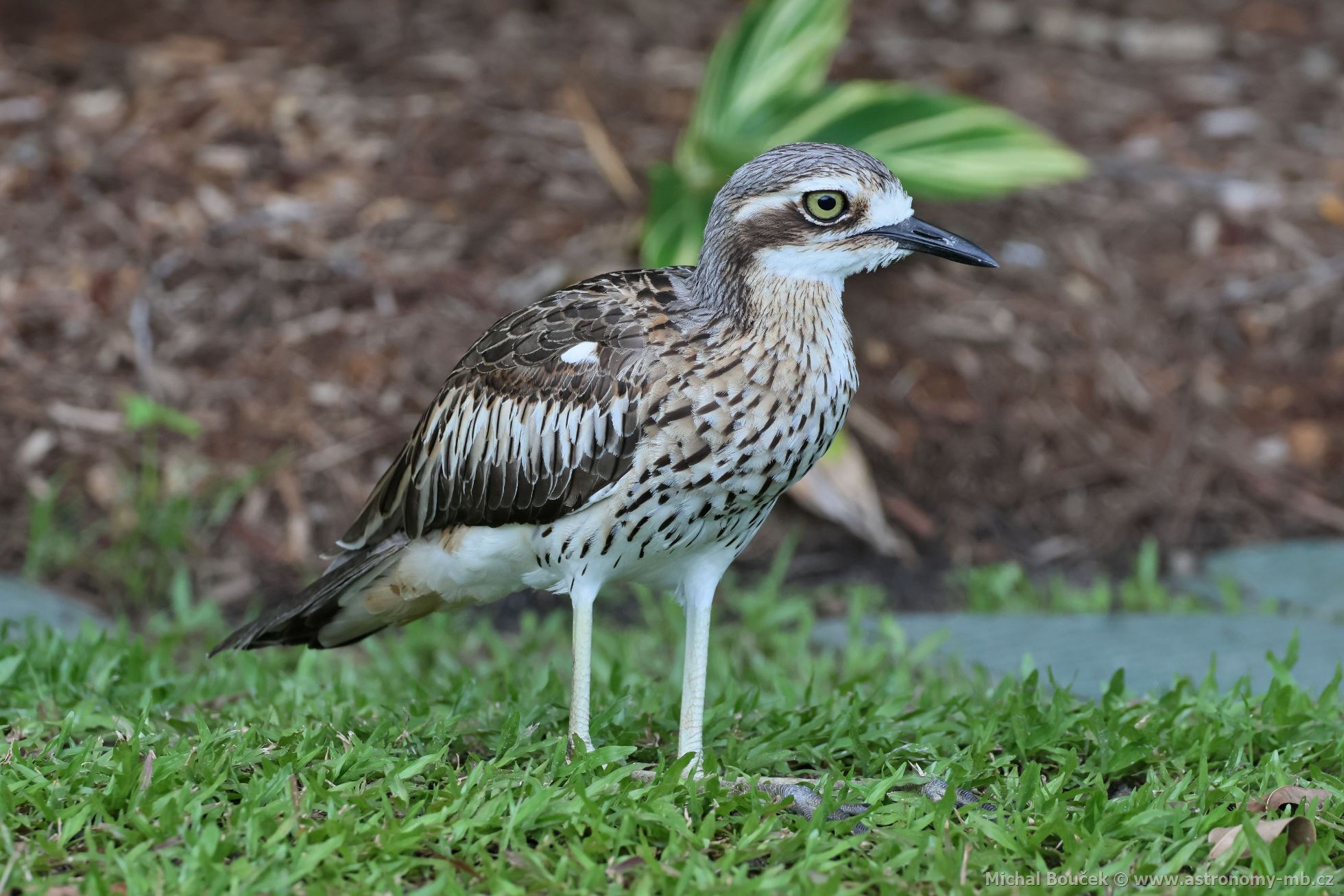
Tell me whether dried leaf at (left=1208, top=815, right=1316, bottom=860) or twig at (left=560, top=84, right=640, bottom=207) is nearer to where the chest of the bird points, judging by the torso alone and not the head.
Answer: the dried leaf

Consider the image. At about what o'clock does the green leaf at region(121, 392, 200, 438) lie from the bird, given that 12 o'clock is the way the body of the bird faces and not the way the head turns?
The green leaf is roughly at 8 o'clock from the bird.

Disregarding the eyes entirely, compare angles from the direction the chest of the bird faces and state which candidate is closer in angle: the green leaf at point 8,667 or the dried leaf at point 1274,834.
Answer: the dried leaf

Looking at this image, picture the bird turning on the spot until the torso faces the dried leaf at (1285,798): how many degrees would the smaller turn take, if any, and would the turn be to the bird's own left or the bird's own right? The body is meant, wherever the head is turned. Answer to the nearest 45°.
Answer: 0° — it already faces it

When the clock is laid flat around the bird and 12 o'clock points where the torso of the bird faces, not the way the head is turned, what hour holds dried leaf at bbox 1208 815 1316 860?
The dried leaf is roughly at 1 o'clock from the bird.

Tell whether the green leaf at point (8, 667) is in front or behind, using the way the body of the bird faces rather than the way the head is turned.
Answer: behind

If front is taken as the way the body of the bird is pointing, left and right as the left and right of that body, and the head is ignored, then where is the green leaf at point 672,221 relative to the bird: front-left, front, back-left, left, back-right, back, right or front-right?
left

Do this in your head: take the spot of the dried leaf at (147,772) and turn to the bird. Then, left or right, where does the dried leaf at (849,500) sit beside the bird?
left

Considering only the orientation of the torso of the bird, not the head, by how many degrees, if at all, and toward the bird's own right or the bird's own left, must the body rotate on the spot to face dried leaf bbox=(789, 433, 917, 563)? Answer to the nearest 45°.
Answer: approximately 90° to the bird's own left

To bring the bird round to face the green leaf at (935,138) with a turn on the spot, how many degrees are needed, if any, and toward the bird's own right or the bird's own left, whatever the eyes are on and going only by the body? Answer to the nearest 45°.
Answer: approximately 90° to the bird's own left

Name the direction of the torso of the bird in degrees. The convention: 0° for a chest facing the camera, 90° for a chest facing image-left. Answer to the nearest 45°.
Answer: approximately 270°

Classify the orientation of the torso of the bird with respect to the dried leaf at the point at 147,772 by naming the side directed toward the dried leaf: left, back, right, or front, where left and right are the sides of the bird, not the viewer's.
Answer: back

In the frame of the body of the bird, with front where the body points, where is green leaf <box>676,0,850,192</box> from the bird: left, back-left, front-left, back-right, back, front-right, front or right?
left
